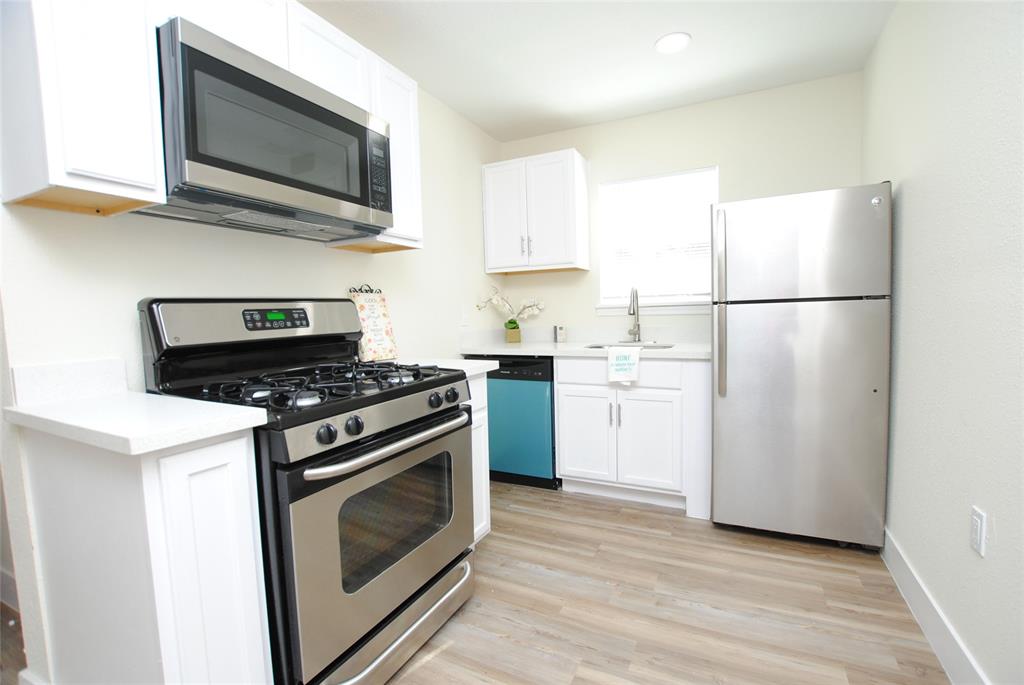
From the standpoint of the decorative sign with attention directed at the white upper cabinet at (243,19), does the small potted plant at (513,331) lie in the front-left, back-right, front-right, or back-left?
back-left

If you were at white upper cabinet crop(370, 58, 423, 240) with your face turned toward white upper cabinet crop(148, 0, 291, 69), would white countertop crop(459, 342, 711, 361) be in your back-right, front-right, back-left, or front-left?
back-left

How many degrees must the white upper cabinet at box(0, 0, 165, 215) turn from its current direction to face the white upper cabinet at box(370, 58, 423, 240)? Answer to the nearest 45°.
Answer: approximately 45° to its left

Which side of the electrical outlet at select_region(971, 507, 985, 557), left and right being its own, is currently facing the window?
right

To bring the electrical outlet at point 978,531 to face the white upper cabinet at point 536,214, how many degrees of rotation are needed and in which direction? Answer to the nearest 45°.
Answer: approximately 45° to its right

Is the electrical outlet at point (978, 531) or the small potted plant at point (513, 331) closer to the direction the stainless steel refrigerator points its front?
the electrical outlet

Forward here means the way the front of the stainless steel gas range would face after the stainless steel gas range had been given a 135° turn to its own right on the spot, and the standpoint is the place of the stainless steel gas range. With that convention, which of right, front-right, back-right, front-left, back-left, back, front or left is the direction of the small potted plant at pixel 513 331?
back-right

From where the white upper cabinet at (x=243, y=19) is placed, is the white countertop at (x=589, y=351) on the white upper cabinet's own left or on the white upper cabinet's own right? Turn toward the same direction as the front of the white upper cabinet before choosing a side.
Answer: on the white upper cabinet's own left

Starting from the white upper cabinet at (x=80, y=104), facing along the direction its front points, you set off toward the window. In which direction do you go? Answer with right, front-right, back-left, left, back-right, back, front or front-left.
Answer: front-left
